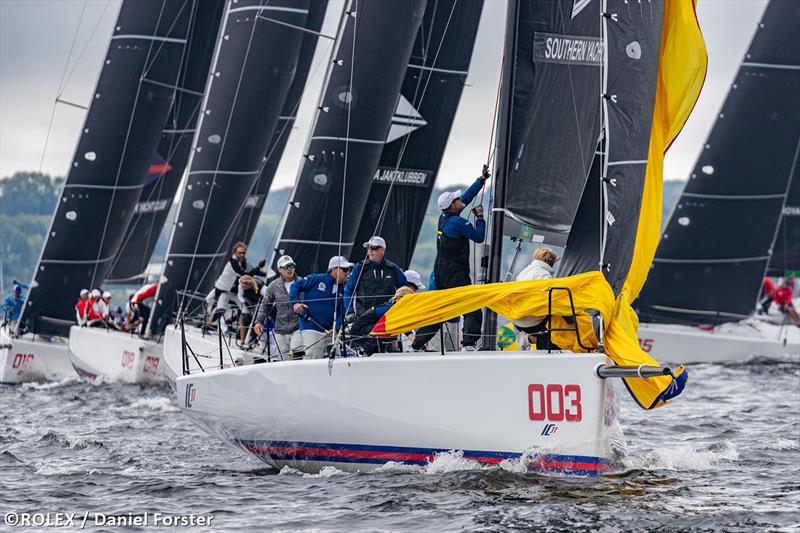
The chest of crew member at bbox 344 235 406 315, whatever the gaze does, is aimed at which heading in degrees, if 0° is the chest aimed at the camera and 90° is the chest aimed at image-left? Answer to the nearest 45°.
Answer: approximately 0°

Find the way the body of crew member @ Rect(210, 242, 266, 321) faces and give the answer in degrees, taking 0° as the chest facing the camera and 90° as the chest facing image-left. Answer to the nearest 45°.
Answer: approximately 315°

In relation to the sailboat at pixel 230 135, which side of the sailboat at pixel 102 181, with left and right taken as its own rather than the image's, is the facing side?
left

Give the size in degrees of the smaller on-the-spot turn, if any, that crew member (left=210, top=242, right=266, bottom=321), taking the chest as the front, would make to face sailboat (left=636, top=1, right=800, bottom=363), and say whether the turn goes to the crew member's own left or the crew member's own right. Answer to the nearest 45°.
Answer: approximately 90° to the crew member's own left
